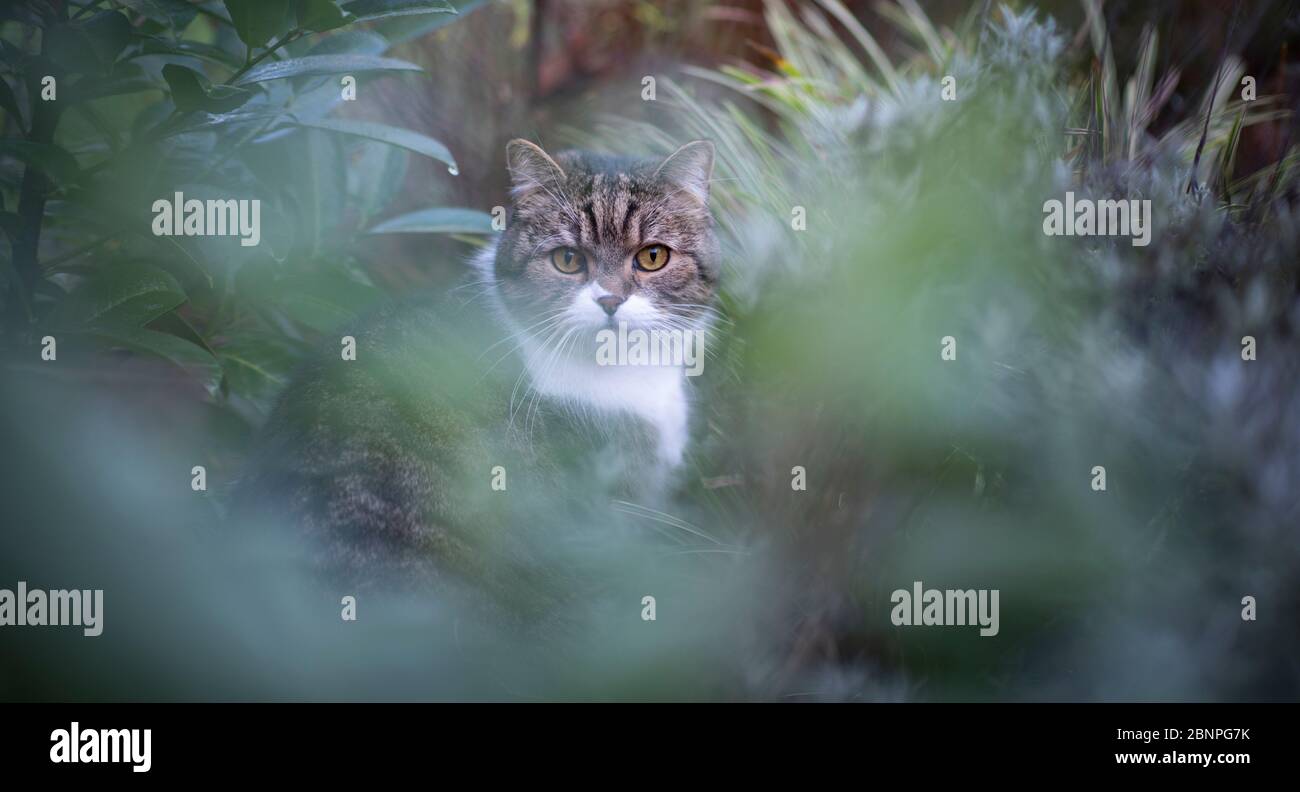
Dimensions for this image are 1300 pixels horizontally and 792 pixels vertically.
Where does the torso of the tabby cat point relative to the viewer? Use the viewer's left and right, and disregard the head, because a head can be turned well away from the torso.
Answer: facing to the right of the viewer
